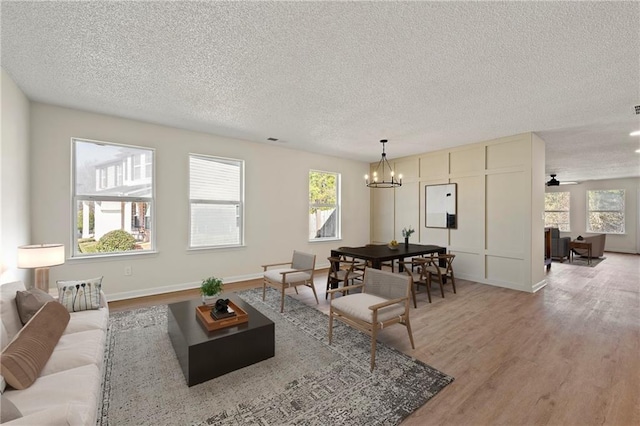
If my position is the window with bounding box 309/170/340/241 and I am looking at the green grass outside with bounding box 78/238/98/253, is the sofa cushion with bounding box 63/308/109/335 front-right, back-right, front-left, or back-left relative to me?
front-left

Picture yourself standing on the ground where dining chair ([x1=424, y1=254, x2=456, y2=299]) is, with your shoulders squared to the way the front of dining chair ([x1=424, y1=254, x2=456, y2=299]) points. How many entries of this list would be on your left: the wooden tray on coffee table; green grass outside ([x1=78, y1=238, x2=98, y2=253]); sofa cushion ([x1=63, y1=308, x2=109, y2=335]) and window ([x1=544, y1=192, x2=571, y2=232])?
3

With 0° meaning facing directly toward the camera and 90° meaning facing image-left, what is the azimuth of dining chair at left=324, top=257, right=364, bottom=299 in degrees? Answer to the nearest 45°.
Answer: approximately 225°

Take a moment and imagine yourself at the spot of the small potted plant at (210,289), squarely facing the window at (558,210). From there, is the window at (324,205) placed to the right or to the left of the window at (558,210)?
left

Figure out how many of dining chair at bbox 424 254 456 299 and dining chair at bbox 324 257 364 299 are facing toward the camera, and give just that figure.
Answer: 0

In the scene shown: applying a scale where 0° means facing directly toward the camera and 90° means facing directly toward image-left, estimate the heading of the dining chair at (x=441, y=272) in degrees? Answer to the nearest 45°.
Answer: approximately 135°

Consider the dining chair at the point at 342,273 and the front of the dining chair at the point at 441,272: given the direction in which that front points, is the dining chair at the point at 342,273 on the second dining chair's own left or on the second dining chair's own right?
on the second dining chair's own left

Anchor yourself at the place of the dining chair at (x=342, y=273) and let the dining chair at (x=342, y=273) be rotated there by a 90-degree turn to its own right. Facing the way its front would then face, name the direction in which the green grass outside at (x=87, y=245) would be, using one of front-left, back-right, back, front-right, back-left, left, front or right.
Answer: back-right

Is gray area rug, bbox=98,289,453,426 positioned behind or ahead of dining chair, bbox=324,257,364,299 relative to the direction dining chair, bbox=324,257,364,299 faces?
behind

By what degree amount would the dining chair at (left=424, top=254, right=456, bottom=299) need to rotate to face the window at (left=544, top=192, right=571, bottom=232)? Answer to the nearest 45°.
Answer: approximately 90° to its right

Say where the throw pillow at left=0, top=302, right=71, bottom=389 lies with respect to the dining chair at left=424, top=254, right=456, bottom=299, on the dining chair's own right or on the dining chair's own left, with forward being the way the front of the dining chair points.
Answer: on the dining chair's own left
